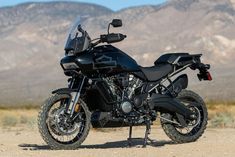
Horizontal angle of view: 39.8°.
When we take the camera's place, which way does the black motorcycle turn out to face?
facing the viewer and to the left of the viewer
